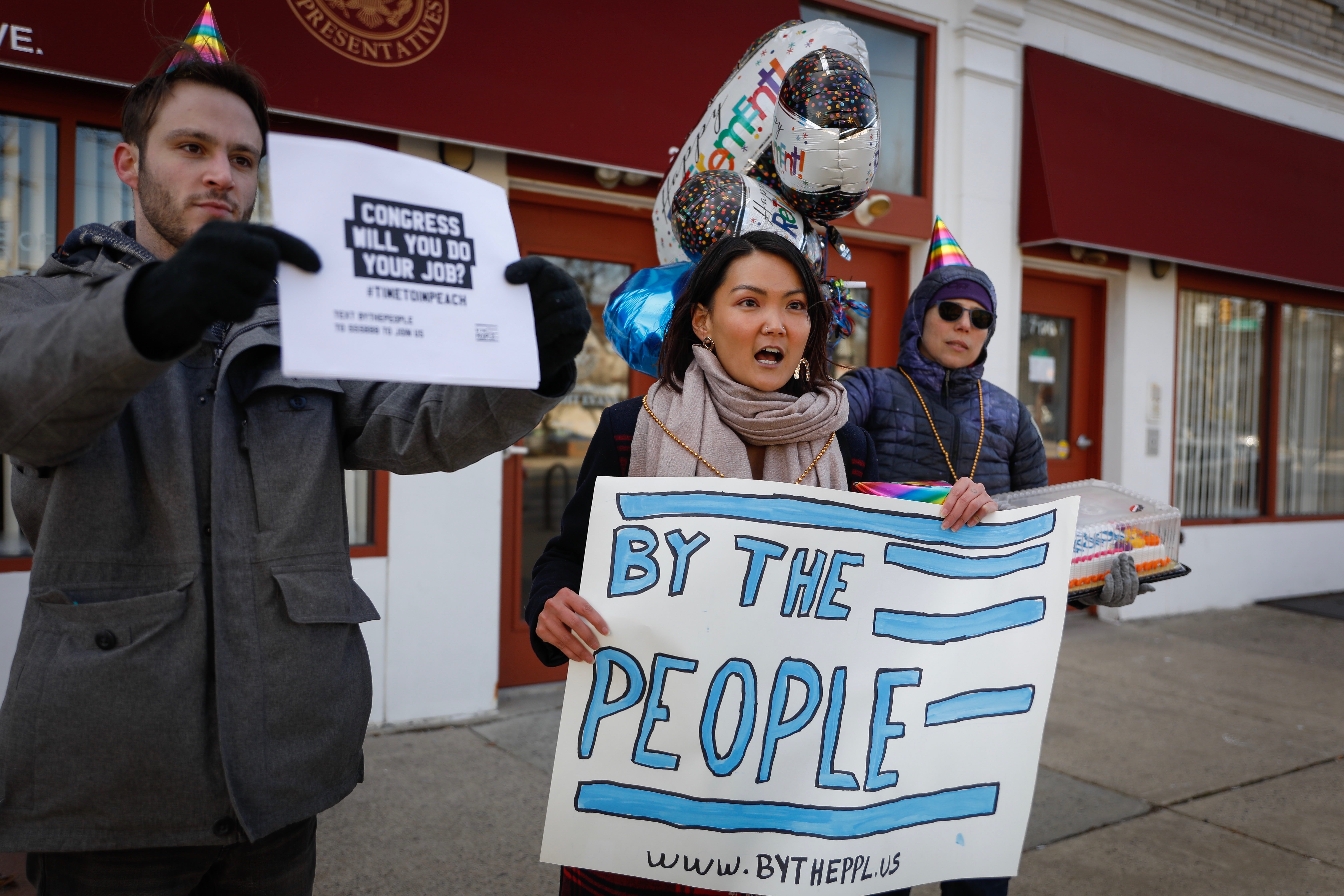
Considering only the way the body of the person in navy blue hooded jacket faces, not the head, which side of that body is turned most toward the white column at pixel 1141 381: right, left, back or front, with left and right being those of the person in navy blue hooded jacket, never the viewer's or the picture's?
back

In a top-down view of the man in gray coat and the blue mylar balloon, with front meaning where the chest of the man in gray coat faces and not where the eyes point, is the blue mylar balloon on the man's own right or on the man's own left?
on the man's own left

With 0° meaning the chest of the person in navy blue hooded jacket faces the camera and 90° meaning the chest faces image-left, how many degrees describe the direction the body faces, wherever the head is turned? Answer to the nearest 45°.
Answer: approximately 0°

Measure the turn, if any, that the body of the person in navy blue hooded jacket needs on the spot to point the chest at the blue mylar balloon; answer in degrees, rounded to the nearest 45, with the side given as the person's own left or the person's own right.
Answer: approximately 45° to the person's own right

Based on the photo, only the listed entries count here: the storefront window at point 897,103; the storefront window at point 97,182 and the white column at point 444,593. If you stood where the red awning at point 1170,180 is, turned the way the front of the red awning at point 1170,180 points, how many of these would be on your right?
3

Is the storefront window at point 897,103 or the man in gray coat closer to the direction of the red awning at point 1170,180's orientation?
the man in gray coat

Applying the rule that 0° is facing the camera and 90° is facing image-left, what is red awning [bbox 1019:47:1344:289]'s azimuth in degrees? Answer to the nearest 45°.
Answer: approximately 315°

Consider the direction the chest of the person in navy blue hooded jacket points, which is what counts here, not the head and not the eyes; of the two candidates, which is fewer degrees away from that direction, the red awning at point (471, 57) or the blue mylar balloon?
the blue mylar balloon

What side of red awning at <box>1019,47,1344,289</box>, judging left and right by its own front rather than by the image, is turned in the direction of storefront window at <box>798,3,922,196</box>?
right

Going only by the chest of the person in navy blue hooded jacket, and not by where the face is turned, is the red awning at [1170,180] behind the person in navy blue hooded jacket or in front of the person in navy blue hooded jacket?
behind
